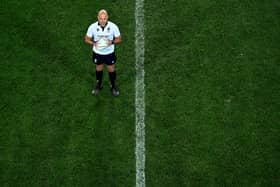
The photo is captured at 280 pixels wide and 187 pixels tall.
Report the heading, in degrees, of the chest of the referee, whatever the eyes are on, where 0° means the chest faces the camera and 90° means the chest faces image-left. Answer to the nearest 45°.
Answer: approximately 0°
